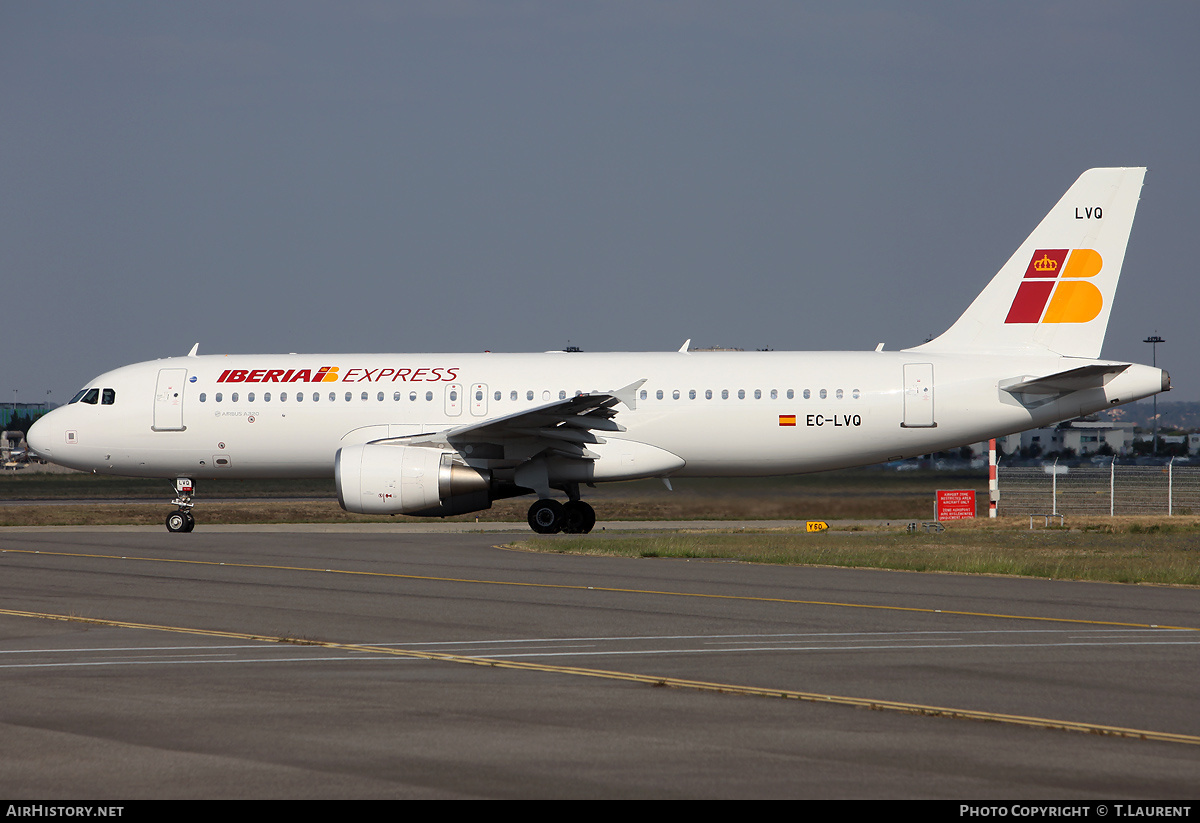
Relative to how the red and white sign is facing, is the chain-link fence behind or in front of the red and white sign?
behind

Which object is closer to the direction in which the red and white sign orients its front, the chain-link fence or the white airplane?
the white airplane

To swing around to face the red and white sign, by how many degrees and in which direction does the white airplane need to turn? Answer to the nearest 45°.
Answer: approximately 135° to its right

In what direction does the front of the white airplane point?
to the viewer's left

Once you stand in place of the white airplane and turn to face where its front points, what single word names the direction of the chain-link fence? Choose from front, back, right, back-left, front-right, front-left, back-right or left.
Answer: back-right

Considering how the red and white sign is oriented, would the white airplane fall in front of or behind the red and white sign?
in front

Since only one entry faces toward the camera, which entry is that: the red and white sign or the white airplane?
the red and white sign

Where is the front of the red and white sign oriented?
toward the camera

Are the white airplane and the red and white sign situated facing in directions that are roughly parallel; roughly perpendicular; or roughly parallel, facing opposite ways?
roughly perpendicular
